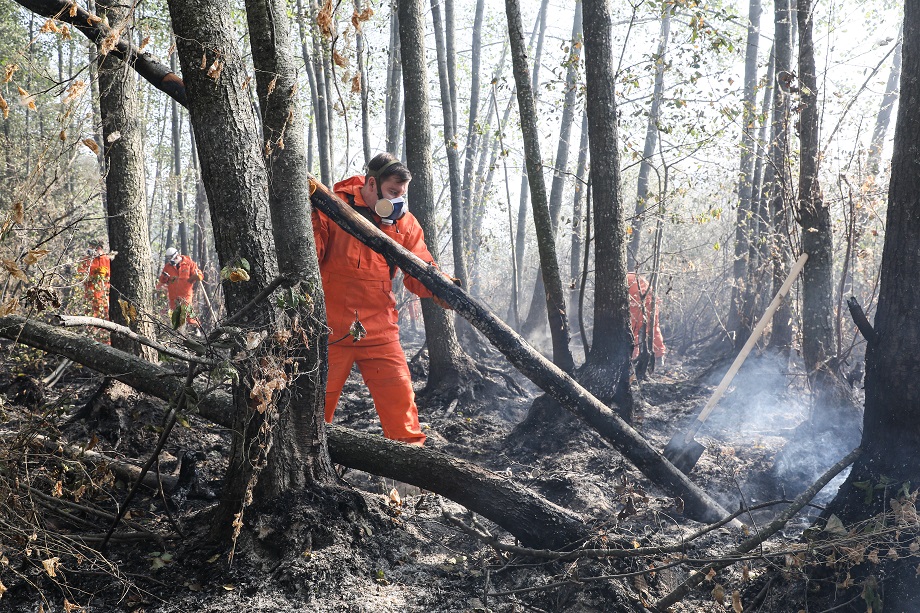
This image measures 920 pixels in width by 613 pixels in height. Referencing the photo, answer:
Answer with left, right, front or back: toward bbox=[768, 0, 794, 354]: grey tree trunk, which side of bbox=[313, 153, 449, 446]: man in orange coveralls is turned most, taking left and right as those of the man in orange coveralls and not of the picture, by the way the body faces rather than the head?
left

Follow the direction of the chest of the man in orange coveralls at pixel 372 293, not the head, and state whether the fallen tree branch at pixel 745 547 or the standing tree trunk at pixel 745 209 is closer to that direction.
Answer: the fallen tree branch

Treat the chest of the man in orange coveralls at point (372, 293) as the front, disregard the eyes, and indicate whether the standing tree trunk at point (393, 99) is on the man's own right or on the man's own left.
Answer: on the man's own left

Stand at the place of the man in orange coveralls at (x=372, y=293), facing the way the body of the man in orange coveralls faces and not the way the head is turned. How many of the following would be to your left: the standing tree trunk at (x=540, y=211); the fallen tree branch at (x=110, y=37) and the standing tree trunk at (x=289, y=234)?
1

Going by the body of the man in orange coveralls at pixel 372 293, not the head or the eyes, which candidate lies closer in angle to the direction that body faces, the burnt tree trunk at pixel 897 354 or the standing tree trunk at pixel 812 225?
the burnt tree trunk

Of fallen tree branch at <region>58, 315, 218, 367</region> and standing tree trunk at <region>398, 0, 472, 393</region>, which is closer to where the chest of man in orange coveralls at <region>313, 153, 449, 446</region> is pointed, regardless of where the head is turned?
the fallen tree branch

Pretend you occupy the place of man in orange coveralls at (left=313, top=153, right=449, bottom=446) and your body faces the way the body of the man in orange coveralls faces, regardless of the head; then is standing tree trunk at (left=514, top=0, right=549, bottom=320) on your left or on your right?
on your left

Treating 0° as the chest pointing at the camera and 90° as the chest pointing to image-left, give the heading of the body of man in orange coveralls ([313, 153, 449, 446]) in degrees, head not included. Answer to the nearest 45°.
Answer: approximately 315°

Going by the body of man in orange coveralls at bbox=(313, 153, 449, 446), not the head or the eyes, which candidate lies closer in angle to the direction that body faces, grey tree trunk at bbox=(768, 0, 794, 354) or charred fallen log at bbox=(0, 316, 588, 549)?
the charred fallen log

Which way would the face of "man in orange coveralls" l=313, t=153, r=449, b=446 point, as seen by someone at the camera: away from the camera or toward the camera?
toward the camera
